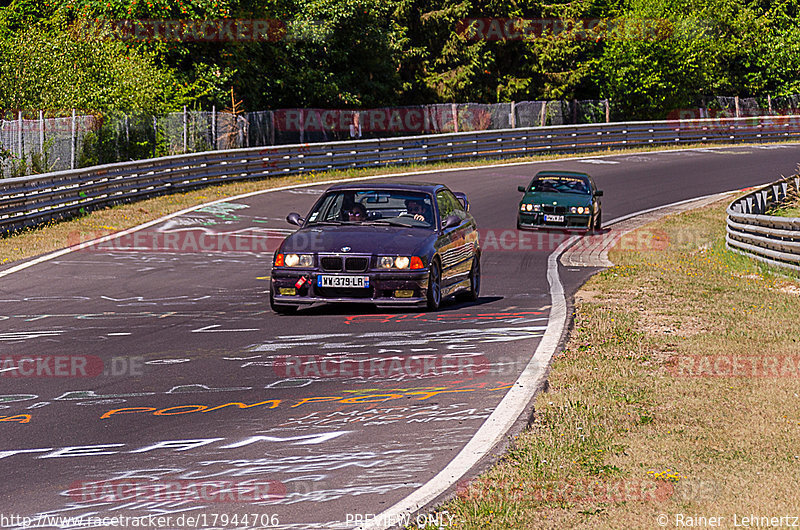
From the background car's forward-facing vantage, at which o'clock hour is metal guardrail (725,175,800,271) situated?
The metal guardrail is roughly at 11 o'clock from the background car.

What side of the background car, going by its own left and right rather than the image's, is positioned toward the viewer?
front

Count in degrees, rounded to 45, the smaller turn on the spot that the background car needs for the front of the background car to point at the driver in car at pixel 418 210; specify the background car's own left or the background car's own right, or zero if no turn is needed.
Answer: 0° — it already faces them
